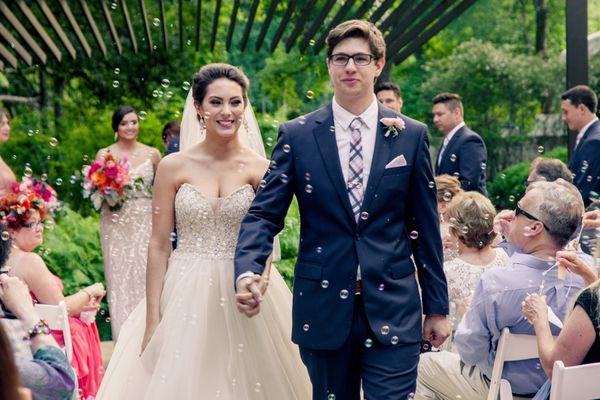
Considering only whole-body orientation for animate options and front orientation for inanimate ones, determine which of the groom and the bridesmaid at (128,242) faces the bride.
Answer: the bridesmaid

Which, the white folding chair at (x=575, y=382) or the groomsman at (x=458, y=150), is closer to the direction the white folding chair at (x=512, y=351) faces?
the groomsman

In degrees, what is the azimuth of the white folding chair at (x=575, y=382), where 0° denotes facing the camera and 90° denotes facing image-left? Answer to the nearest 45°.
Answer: approximately 135°

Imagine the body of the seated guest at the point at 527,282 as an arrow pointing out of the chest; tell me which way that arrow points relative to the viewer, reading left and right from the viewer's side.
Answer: facing away from the viewer and to the left of the viewer

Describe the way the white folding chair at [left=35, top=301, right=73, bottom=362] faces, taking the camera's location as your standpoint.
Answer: facing away from the viewer and to the right of the viewer

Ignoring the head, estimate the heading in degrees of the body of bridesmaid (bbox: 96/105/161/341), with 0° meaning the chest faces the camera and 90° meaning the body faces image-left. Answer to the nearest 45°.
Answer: approximately 0°

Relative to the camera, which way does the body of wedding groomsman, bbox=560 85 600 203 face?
to the viewer's left

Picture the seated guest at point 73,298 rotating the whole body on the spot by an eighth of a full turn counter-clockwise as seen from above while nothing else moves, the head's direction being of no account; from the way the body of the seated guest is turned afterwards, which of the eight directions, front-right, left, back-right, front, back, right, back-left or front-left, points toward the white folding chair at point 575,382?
right

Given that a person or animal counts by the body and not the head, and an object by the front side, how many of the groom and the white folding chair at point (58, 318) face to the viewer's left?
0

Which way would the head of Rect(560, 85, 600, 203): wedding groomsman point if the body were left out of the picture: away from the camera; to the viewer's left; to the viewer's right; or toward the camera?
to the viewer's left

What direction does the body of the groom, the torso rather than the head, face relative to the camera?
toward the camera

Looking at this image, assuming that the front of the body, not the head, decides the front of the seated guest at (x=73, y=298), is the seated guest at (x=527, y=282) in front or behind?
in front

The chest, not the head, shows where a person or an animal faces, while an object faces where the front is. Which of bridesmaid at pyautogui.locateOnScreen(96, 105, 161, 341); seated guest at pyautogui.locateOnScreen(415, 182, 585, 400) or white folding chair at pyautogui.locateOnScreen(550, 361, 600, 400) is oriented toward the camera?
the bridesmaid
